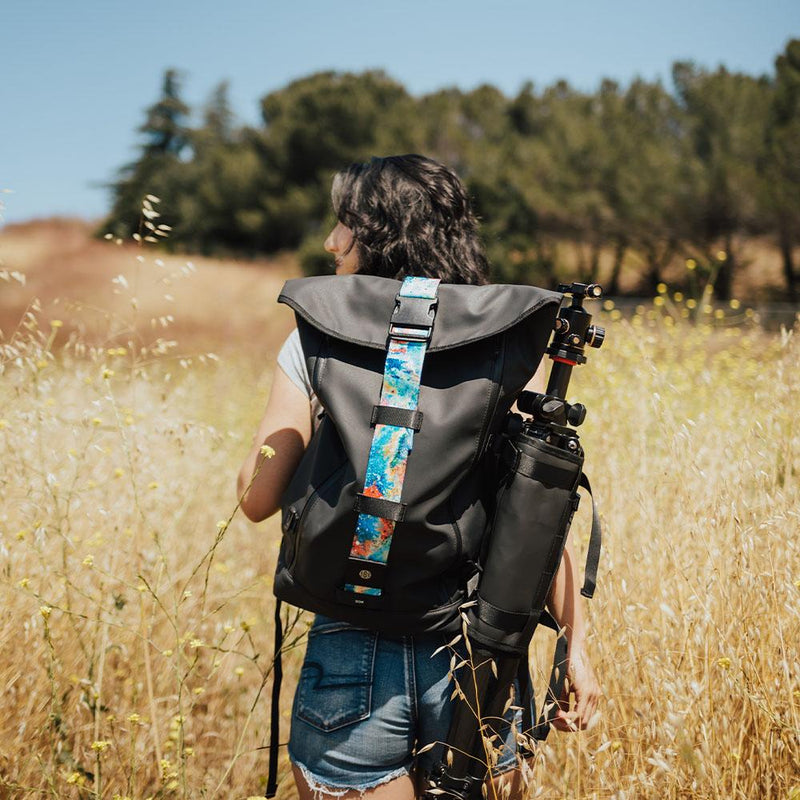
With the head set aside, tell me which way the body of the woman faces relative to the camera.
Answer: away from the camera

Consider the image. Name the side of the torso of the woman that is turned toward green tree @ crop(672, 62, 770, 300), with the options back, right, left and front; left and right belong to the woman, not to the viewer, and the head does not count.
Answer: front

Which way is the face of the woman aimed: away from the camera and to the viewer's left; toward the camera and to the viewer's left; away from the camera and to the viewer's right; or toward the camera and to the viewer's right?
away from the camera and to the viewer's left

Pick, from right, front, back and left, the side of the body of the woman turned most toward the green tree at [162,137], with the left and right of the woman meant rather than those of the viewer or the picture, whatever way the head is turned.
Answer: front

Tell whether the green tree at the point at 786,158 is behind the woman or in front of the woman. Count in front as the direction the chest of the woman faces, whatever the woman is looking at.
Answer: in front
